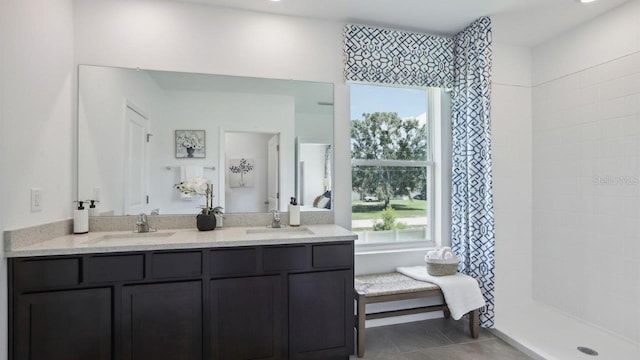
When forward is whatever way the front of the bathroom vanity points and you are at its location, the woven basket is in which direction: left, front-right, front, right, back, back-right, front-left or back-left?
left

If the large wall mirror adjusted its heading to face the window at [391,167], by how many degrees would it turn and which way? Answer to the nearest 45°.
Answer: approximately 90° to its left

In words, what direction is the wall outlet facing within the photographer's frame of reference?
facing the viewer and to the right of the viewer

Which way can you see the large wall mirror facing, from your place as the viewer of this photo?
facing the viewer

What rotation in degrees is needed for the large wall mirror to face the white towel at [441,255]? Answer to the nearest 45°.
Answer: approximately 90° to its left

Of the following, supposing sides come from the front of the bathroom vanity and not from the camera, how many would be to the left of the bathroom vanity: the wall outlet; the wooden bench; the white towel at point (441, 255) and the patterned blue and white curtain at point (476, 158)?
3

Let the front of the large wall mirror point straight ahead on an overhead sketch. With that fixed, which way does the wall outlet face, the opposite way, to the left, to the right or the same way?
to the left

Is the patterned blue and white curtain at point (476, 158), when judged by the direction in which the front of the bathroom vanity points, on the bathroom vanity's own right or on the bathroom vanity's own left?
on the bathroom vanity's own left

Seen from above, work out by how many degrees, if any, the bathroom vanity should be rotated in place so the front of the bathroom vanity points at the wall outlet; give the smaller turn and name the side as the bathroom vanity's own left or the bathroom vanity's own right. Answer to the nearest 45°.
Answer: approximately 90° to the bathroom vanity's own right

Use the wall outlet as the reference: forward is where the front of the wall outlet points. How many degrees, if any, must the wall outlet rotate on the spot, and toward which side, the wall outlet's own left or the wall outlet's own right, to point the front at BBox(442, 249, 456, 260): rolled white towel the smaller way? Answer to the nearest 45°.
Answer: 0° — it already faces it

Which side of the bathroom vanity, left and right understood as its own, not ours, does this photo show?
front

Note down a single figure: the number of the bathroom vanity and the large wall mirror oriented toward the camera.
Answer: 2

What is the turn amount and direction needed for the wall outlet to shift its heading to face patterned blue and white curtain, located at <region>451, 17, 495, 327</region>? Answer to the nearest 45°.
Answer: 0° — it already faces it
